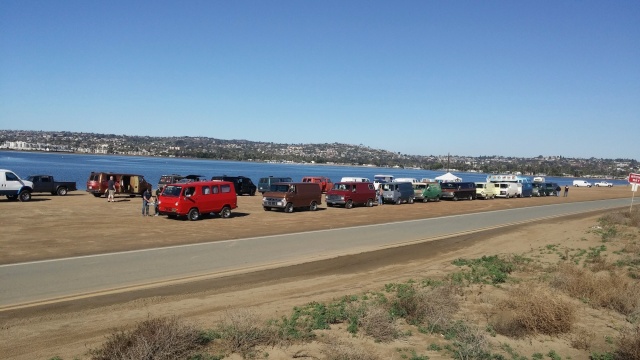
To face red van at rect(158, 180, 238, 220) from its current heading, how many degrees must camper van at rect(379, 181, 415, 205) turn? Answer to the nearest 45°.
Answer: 0° — it already faces it

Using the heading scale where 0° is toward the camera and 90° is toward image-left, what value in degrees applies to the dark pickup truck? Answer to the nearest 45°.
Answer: approximately 90°

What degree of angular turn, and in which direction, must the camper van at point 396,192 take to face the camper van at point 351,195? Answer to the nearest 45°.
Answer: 0° — it already faces it

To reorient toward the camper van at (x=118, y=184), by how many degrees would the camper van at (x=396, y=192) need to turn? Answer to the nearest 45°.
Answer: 0° — it already faces it

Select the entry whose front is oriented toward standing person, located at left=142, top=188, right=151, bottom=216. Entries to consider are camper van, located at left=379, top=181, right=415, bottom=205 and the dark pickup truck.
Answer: the camper van

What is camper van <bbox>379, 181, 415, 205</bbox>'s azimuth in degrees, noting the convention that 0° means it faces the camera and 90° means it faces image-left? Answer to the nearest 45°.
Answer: approximately 45°

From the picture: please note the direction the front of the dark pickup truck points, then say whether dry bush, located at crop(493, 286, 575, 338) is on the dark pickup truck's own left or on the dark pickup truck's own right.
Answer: on the dark pickup truck's own left

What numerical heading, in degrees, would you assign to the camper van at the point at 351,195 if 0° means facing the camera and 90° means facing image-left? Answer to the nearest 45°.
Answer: approximately 45°

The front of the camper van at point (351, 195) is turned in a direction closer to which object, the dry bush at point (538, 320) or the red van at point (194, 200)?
the red van

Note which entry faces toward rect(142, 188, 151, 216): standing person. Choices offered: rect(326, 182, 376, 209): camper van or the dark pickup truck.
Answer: the camper van
